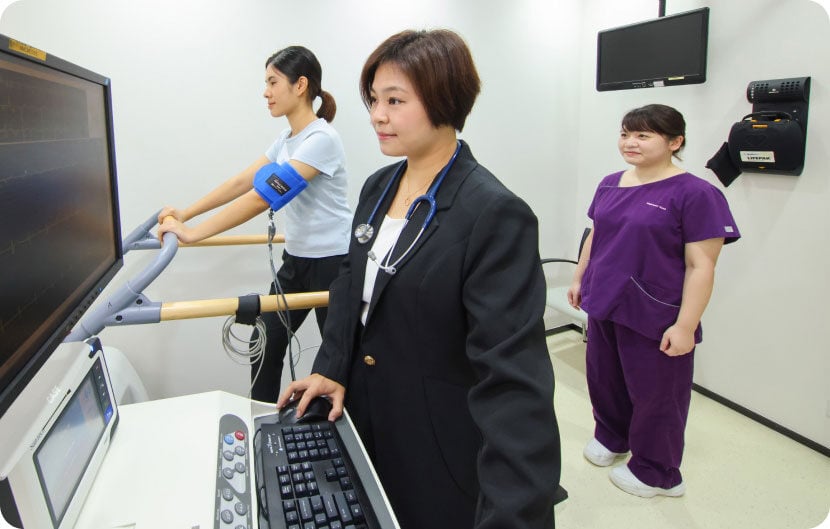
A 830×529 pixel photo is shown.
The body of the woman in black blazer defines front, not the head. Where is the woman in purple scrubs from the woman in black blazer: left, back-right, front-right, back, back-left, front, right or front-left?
back

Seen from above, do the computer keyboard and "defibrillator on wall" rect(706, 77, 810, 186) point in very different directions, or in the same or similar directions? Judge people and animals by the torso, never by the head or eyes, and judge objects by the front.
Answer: very different directions

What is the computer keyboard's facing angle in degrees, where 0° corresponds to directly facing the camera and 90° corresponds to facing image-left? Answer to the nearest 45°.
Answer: approximately 270°

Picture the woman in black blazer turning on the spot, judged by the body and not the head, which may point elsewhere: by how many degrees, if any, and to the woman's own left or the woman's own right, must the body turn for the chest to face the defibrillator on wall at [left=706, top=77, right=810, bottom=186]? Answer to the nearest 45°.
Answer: approximately 180°

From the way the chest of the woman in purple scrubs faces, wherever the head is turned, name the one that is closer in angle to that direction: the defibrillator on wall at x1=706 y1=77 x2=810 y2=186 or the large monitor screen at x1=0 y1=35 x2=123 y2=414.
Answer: the large monitor screen

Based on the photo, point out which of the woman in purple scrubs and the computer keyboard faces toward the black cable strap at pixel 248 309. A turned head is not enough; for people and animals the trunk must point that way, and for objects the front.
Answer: the woman in purple scrubs

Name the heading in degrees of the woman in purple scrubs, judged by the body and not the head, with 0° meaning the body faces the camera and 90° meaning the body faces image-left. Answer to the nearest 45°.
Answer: approximately 45°

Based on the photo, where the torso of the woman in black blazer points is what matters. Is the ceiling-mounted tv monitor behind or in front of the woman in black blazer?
behind

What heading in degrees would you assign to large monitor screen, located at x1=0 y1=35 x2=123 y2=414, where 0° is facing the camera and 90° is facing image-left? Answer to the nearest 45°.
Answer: approximately 315°

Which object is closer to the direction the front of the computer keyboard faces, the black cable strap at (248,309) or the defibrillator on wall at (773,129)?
the defibrillator on wall
